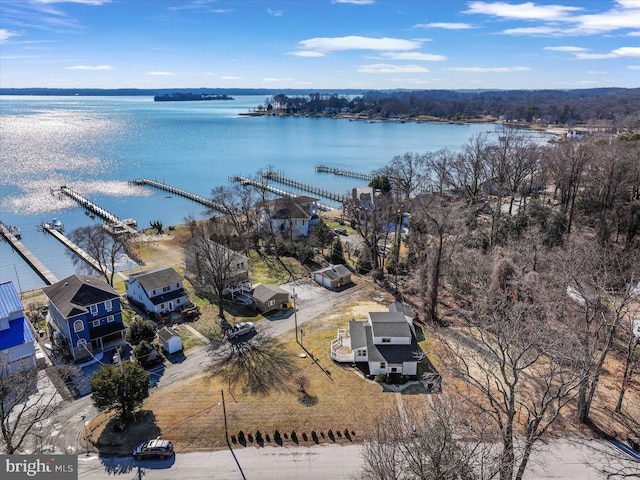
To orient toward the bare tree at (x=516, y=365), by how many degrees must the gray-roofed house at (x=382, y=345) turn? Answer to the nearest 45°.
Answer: approximately 45° to its left

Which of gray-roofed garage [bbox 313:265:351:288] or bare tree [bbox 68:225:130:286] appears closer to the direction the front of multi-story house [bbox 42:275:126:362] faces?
the gray-roofed garage

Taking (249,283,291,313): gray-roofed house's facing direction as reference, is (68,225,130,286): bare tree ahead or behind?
behind

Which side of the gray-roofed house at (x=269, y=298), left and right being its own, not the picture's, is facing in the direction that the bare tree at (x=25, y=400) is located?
right

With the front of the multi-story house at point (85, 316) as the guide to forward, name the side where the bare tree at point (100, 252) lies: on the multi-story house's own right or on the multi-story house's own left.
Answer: on the multi-story house's own left

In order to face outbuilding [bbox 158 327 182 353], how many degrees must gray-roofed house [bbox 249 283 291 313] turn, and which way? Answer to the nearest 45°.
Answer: approximately 90° to its right

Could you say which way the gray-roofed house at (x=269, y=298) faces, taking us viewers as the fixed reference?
facing the viewer and to the right of the viewer

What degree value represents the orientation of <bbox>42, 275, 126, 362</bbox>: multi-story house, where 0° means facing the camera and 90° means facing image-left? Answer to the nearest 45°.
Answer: approximately 315°

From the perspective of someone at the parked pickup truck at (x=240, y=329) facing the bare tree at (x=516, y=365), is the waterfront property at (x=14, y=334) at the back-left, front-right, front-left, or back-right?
back-right

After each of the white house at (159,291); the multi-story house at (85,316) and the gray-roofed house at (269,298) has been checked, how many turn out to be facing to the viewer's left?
0

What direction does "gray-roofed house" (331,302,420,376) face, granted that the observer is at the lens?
facing the viewer

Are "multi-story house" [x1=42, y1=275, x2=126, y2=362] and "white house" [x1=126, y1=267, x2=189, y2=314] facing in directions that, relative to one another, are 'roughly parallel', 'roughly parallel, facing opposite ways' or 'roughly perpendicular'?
roughly parallel

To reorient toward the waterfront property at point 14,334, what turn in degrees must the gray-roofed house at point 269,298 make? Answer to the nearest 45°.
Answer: approximately 90° to its right
